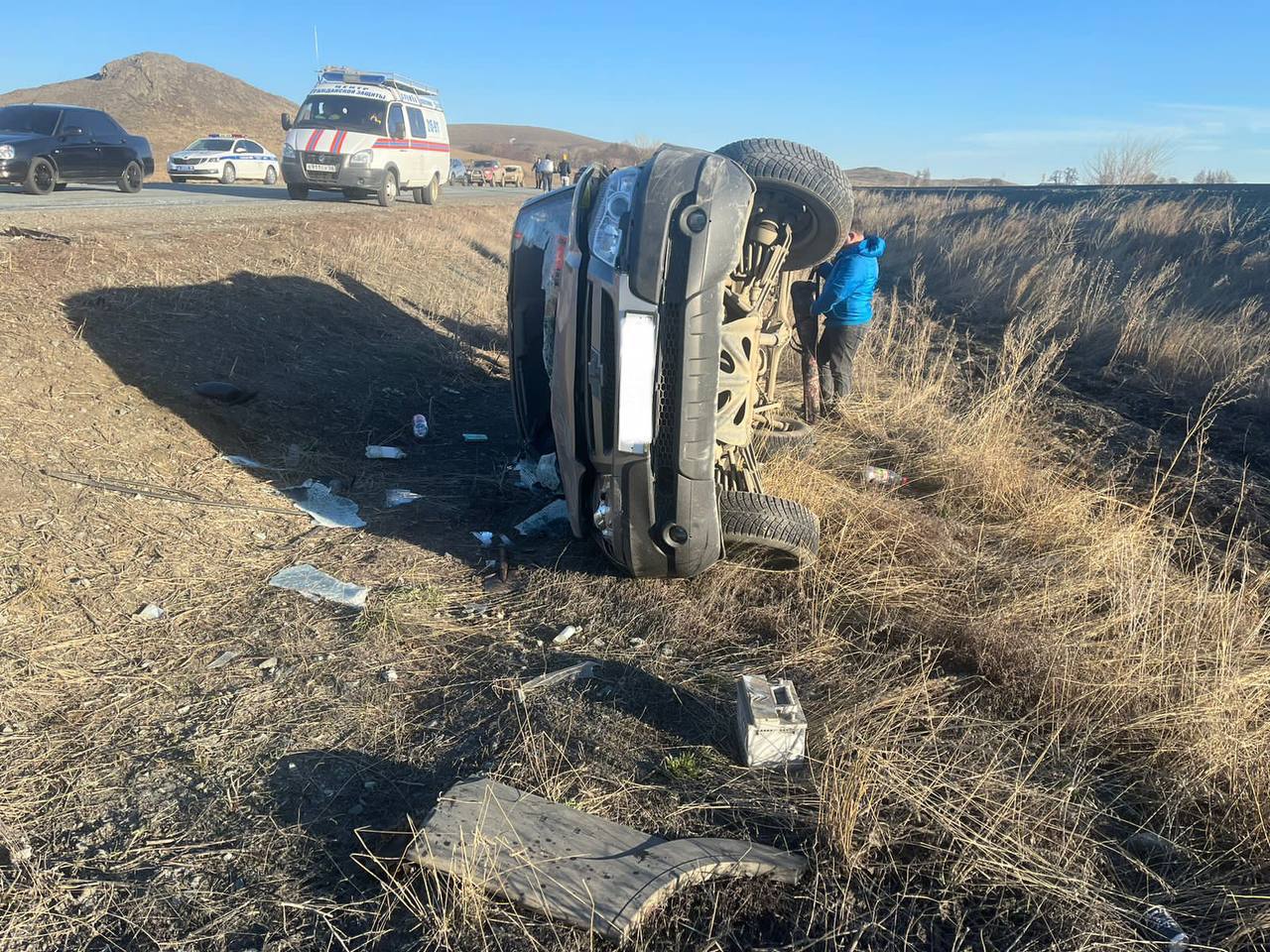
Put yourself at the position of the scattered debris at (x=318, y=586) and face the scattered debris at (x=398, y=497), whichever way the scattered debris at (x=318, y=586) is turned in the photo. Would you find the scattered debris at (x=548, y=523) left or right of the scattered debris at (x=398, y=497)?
right

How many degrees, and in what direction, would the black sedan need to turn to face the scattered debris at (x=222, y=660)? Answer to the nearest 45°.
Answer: approximately 45° to its left

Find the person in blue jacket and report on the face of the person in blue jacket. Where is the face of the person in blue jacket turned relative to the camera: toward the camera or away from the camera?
away from the camera

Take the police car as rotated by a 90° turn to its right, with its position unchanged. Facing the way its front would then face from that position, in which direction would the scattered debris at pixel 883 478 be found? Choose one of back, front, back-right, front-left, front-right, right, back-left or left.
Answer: back-left

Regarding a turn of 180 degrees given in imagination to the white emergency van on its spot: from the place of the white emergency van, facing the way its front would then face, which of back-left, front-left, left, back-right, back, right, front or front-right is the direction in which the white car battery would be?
back-right

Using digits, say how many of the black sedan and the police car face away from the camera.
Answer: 0

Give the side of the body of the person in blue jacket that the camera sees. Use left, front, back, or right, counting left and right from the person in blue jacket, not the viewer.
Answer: left

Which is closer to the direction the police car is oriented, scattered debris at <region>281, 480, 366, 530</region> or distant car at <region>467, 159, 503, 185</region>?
the scattered debris

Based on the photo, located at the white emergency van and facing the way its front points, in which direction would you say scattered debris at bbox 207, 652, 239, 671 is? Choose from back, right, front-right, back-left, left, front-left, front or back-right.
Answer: front-left

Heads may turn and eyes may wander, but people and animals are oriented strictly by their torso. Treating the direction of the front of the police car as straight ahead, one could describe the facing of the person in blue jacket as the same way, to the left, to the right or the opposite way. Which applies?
to the right

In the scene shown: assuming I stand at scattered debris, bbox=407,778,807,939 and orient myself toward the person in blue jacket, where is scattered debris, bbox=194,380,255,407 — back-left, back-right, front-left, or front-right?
front-left

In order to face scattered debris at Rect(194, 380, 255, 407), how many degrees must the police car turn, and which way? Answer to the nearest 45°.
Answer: approximately 45° to its left

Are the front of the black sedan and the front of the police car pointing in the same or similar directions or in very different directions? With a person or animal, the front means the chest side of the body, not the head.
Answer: same or similar directions

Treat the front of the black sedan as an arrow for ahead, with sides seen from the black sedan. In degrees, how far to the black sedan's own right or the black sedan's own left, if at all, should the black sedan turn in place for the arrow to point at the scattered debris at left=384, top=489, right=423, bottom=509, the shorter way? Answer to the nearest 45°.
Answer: approximately 45° to the black sedan's own left

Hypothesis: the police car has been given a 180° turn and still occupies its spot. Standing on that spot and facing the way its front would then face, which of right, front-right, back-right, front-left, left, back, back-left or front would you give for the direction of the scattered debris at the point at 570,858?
back-right

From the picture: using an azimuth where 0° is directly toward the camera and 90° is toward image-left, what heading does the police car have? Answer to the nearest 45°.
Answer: approximately 45°

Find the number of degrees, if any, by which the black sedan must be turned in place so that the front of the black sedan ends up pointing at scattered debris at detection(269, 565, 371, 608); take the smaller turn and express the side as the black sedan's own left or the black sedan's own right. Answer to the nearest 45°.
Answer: approximately 45° to the black sedan's own left
